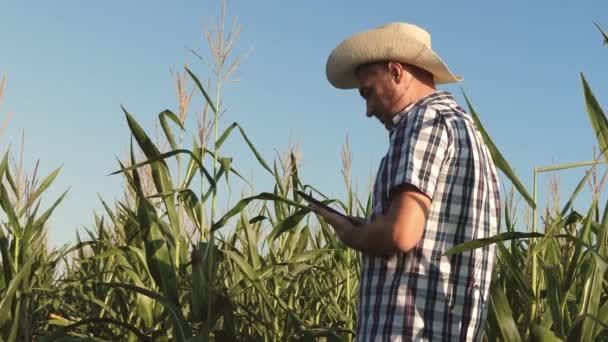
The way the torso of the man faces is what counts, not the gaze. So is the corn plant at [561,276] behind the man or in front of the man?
behind

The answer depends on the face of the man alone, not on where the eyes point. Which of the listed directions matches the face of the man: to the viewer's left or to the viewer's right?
to the viewer's left

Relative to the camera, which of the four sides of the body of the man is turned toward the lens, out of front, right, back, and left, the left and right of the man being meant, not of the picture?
left
